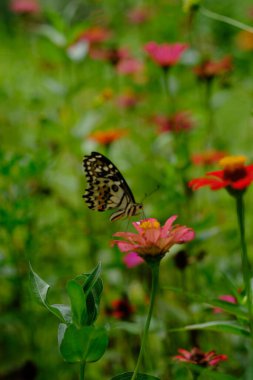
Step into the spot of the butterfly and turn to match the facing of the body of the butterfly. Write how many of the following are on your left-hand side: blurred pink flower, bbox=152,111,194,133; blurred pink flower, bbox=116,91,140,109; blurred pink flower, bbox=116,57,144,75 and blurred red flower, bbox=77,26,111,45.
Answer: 4

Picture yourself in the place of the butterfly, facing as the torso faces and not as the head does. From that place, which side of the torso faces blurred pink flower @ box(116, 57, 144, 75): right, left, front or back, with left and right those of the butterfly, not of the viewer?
left

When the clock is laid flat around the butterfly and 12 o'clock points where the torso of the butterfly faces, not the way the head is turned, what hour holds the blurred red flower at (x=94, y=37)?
The blurred red flower is roughly at 9 o'clock from the butterfly.

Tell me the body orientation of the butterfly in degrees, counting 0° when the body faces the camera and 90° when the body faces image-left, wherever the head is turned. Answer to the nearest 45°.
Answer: approximately 270°

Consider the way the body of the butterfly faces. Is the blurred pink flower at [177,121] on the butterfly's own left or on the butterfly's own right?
on the butterfly's own left

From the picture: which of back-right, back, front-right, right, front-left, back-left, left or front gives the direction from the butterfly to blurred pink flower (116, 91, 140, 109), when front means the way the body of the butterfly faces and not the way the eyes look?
left
